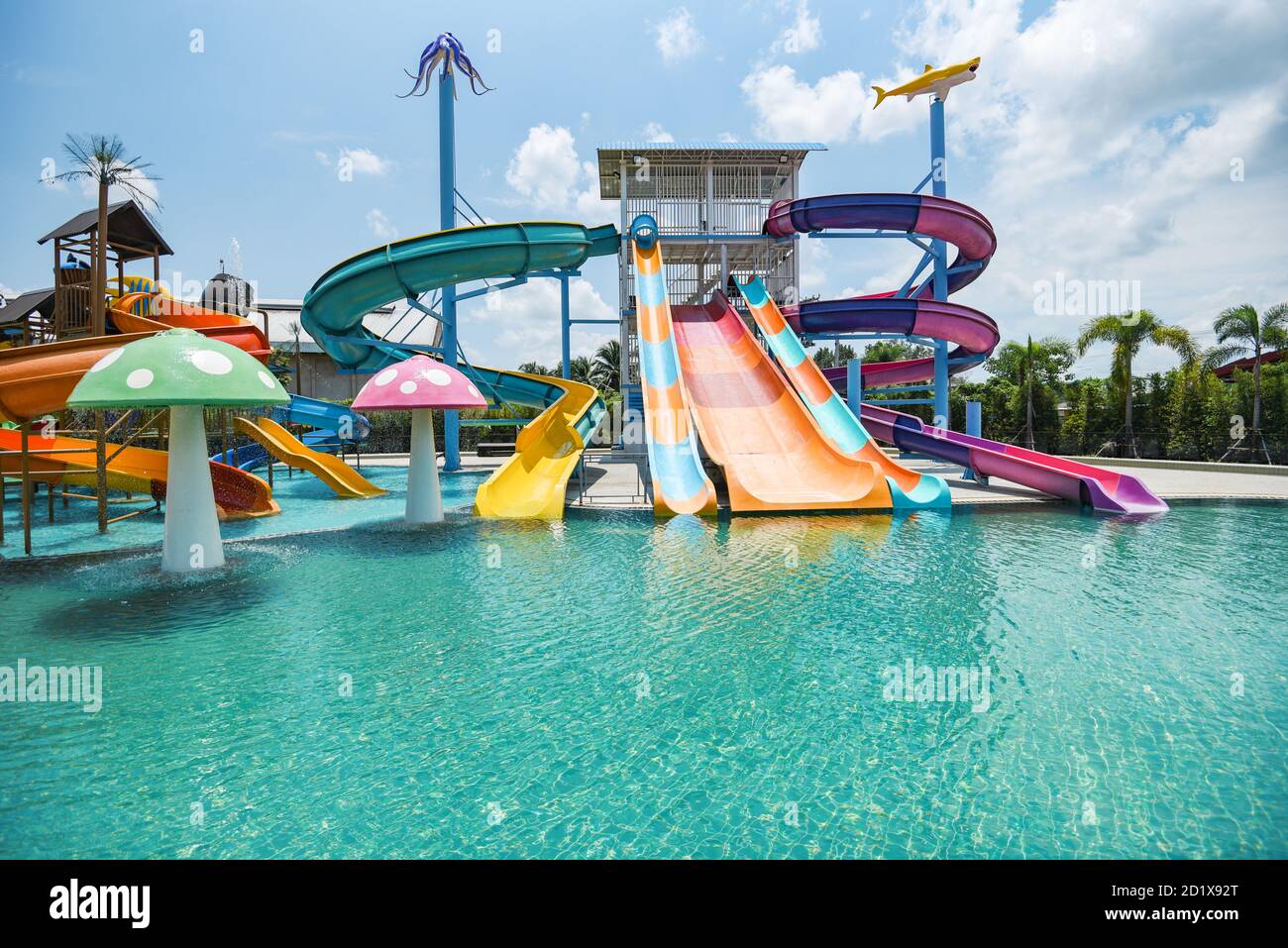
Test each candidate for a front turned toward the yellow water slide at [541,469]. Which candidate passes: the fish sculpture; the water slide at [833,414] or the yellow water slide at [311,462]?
the yellow water slide at [311,462]

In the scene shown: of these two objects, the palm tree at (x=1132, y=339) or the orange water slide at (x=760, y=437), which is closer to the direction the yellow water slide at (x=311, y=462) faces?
the orange water slide

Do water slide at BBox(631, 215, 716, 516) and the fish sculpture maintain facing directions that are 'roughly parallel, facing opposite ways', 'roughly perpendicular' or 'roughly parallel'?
roughly perpendicular

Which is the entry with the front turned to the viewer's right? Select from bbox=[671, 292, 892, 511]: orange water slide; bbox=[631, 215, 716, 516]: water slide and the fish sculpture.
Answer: the fish sculpture

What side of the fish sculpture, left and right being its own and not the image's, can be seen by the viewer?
right

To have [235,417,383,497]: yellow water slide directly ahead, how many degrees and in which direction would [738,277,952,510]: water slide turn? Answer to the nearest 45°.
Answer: approximately 135° to its right
